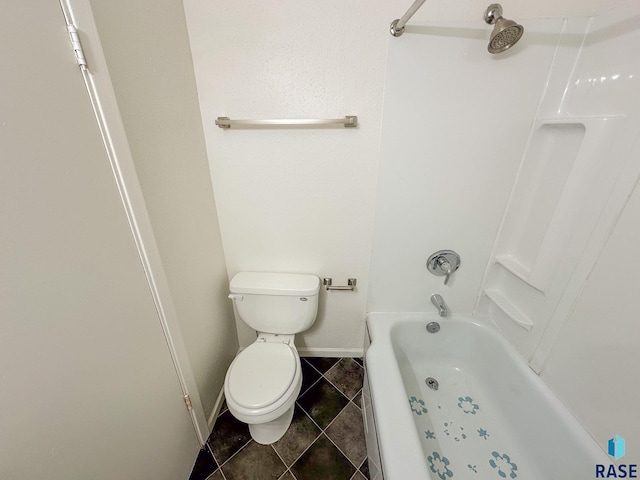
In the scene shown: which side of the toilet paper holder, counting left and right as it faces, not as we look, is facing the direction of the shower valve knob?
left

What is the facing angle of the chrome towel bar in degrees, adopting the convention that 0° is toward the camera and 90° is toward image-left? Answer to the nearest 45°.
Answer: approximately 0°

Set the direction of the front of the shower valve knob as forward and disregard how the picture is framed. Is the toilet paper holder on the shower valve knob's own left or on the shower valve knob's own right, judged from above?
on the shower valve knob's own right

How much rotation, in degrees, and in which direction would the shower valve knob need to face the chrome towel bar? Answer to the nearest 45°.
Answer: approximately 45° to its right

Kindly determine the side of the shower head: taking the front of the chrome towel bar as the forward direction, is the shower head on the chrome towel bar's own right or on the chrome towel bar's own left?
on the chrome towel bar's own left
